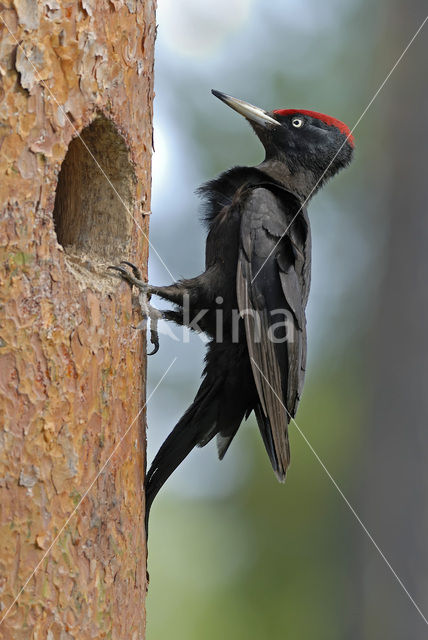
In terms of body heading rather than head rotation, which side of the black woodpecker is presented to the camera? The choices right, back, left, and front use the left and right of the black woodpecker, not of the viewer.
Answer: left
